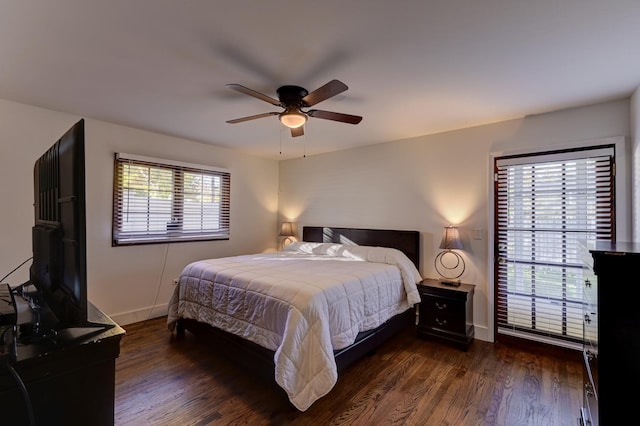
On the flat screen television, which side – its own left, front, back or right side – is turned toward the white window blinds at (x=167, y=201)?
left

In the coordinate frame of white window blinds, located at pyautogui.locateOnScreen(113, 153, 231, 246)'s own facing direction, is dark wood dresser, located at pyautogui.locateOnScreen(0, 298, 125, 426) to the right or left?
on its right

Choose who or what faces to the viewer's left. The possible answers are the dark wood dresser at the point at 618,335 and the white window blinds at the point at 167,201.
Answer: the dark wood dresser

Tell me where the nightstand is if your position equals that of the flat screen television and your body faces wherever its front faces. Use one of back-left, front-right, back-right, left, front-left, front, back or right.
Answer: front

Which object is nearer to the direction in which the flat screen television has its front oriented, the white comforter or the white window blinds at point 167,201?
the white comforter

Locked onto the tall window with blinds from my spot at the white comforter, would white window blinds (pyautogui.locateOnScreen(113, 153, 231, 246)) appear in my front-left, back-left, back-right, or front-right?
back-left

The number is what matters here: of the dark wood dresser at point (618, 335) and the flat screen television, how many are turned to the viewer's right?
1

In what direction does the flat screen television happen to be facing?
to the viewer's right

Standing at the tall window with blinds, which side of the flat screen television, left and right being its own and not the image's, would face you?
front

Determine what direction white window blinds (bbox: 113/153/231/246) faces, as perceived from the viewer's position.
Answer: facing the viewer and to the right of the viewer

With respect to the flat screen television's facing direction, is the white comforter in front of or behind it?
in front

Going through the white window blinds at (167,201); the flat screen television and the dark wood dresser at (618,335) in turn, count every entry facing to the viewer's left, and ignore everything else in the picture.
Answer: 1

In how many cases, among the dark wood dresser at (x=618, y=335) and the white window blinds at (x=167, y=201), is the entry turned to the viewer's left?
1

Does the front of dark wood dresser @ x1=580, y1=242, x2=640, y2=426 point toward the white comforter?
yes

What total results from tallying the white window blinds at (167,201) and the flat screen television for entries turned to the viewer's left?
0

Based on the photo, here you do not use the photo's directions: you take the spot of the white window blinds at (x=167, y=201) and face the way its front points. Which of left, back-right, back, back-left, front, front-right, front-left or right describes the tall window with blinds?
front

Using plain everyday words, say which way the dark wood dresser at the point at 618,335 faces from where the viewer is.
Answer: facing to the left of the viewer

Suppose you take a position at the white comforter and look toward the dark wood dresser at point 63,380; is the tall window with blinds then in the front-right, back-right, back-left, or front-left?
back-left
